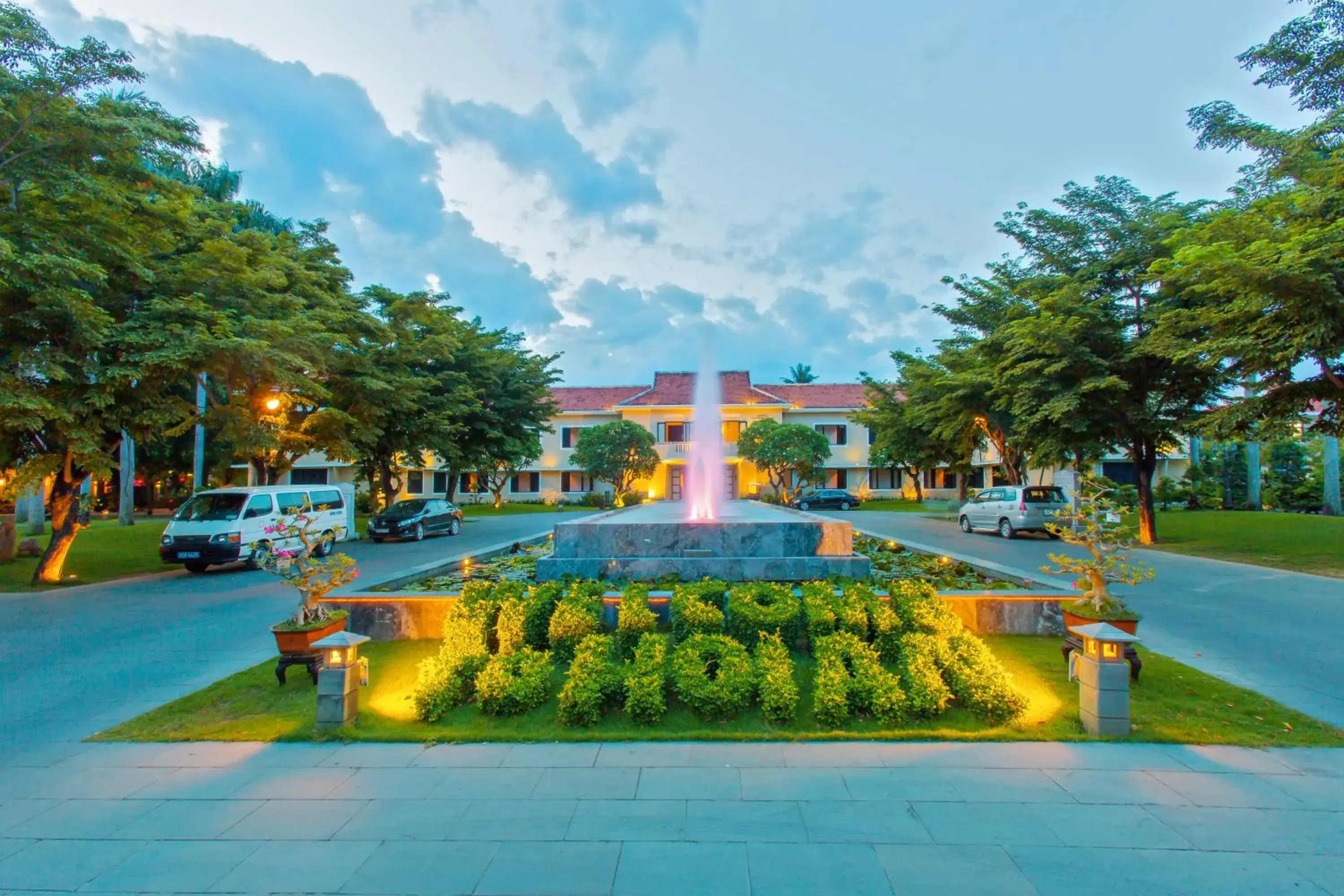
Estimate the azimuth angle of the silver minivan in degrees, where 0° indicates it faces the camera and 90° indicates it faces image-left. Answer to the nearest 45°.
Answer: approximately 135°

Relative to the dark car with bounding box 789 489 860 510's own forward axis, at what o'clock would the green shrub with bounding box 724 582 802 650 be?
The green shrub is roughly at 9 o'clock from the dark car.

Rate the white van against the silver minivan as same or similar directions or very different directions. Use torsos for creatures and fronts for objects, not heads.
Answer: very different directions

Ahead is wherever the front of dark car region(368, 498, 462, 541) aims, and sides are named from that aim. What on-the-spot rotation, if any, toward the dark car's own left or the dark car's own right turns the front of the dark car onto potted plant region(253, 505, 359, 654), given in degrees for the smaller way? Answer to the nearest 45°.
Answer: approximately 45° to the dark car's own left

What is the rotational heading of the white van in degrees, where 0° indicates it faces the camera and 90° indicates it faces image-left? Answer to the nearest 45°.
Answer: approximately 45°

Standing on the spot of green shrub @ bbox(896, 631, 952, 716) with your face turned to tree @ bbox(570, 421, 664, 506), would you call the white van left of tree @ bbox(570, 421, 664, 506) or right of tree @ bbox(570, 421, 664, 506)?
left

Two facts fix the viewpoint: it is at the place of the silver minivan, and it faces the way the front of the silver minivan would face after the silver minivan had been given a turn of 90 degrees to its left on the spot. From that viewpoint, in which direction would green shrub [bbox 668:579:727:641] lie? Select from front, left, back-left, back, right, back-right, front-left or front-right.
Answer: front-left

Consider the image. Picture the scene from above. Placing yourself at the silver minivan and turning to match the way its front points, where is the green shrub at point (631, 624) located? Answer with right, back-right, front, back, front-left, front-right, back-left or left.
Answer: back-left

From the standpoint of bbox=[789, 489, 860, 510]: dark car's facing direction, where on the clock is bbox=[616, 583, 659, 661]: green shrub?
The green shrub is roughly at 9 o'clock from the dark car.

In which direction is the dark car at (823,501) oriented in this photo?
to the viewer's left

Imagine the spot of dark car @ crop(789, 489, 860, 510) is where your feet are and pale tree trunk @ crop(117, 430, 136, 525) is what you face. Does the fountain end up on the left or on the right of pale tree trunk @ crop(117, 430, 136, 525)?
left
